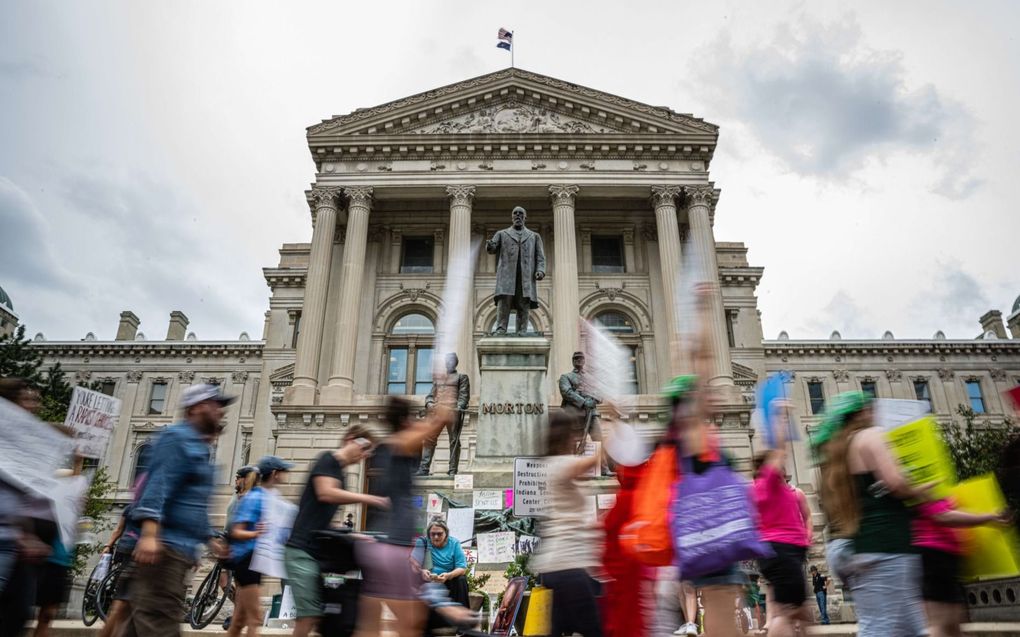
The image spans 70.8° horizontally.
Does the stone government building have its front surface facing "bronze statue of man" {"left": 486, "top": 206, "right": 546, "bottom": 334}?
yes

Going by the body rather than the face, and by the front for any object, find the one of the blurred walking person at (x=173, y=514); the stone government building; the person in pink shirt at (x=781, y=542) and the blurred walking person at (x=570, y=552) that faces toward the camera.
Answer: the stone government building

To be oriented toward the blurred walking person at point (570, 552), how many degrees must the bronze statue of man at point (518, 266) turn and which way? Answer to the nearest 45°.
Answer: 0° — it already faces them

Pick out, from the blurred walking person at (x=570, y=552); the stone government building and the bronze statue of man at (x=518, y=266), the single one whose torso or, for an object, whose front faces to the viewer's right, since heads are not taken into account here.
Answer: the blurred walking person

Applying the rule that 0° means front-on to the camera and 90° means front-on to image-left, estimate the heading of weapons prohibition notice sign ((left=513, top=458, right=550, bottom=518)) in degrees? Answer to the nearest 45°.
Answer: approximately 0°

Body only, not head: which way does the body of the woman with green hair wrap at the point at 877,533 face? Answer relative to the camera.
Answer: to the viewer's right
